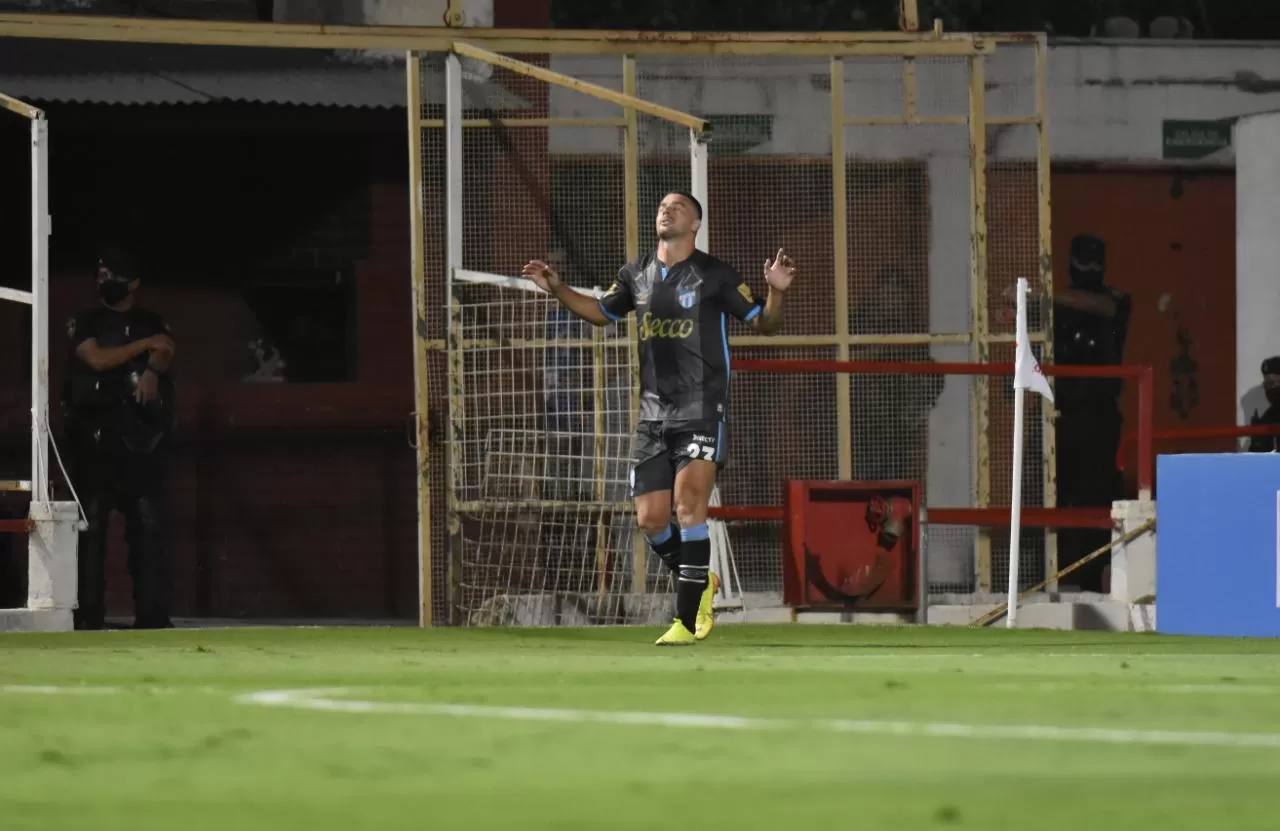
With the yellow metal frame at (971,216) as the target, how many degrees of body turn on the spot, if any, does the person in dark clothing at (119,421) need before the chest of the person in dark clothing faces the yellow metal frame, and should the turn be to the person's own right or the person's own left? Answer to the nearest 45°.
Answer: approximately 90° to the person's own left

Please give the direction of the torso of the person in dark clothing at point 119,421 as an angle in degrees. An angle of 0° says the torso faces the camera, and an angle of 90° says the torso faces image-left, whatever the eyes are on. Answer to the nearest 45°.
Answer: approximately 0°

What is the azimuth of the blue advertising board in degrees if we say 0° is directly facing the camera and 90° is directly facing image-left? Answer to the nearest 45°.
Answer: approximately 0°

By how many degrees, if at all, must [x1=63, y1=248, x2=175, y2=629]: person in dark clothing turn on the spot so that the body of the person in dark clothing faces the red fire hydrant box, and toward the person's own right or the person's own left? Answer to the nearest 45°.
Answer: approximately 45° to the person's own left

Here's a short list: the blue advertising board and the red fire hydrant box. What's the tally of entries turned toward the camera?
2

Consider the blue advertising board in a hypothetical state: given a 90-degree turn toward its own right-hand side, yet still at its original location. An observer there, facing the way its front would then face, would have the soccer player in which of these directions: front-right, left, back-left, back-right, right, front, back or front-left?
front-left

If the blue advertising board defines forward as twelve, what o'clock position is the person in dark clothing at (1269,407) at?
The person in dark clothing is roughly at 6 o'clock from the blue advertising board.

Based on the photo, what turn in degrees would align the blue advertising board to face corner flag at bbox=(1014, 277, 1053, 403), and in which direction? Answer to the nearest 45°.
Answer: approximately 135° to its right

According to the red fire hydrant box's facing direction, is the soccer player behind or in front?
in front

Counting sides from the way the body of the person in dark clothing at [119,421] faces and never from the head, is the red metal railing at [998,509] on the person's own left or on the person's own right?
on the person's own left
